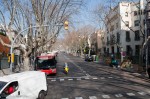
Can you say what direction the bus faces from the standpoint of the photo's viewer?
facing the viewer

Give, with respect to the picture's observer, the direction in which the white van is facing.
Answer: facing the viewer and to the left of the viewer

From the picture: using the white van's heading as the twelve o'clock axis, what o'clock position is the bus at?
The bus is roughly at 5 o'clock from the white van.

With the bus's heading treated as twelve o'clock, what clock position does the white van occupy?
The white van is roughly at 12 o'clock from the bus.

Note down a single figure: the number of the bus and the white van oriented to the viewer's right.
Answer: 0
